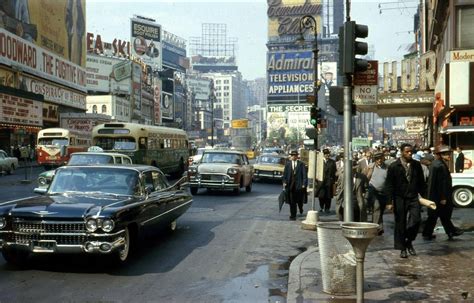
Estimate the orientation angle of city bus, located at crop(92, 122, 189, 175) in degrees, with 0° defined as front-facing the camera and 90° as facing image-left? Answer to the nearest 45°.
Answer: approximately 45°

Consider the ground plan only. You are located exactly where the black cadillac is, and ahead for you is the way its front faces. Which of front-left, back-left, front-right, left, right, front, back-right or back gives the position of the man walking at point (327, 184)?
back

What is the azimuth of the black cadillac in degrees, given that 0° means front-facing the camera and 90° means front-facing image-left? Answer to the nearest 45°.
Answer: approximately 45°

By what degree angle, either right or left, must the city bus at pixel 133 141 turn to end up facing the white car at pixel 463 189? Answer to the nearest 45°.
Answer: approximately 90° to its left

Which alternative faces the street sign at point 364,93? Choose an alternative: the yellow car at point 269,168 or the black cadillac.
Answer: the yellow car

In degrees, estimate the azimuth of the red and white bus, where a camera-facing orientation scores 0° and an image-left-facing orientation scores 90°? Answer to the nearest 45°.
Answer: approximately 45°

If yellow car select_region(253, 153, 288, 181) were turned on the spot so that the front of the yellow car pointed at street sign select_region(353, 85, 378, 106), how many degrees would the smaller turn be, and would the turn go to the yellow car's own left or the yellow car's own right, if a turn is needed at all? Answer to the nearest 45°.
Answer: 0° — it already faces it

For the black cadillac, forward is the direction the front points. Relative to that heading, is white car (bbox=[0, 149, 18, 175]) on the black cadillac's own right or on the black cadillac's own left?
on the black cadillac's own right

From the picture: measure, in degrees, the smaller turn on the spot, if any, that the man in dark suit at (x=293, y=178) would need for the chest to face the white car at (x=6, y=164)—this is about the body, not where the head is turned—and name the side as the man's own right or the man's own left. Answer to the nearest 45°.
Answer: approximately 135° to the man's own right
